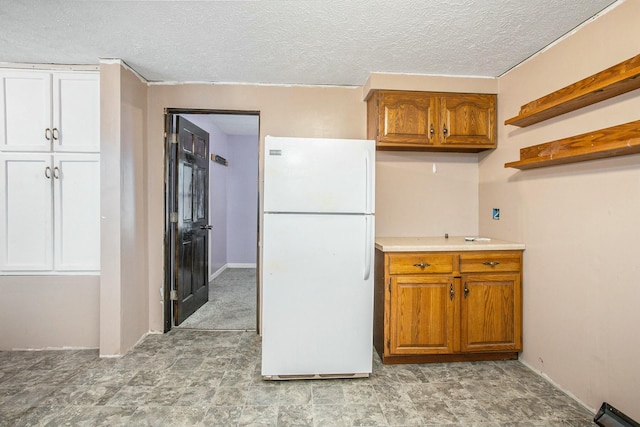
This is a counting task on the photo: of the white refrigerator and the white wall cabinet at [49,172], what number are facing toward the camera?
2

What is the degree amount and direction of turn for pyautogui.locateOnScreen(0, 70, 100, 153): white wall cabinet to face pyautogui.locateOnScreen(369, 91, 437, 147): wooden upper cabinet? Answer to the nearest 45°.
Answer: approximately 45° to its left

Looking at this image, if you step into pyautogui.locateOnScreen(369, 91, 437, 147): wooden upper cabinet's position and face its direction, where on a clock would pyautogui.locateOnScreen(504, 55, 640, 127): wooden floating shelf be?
The wooden floating shelf is roughly at 10 o'clock from the wooden upper cabinet.

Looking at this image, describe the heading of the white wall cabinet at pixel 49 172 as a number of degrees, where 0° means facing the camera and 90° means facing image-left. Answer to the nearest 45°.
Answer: approximately 0°

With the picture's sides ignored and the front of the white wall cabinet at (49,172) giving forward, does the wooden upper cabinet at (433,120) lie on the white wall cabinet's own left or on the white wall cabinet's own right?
on the white wall cabinet's own left

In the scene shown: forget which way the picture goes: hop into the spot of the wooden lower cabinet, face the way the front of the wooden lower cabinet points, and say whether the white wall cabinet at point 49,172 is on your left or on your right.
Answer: on your right
